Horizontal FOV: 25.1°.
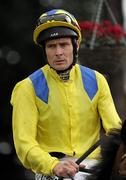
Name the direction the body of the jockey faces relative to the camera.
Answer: toward the camera
